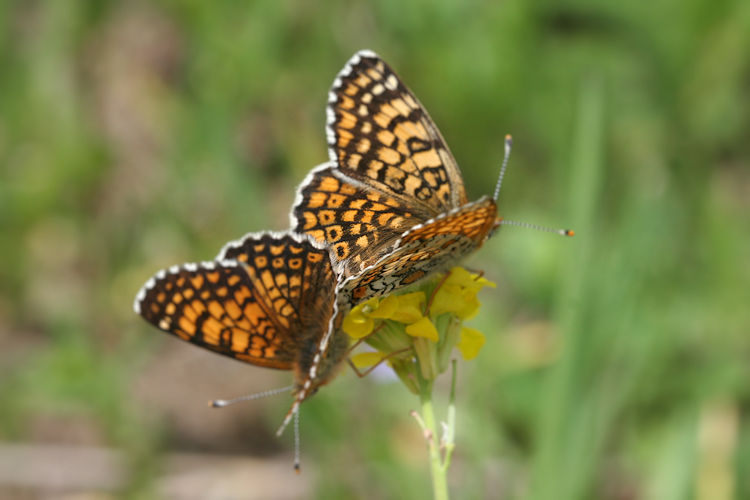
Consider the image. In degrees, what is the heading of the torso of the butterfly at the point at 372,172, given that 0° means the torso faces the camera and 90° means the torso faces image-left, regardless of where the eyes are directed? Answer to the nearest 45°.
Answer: approximately 270°
